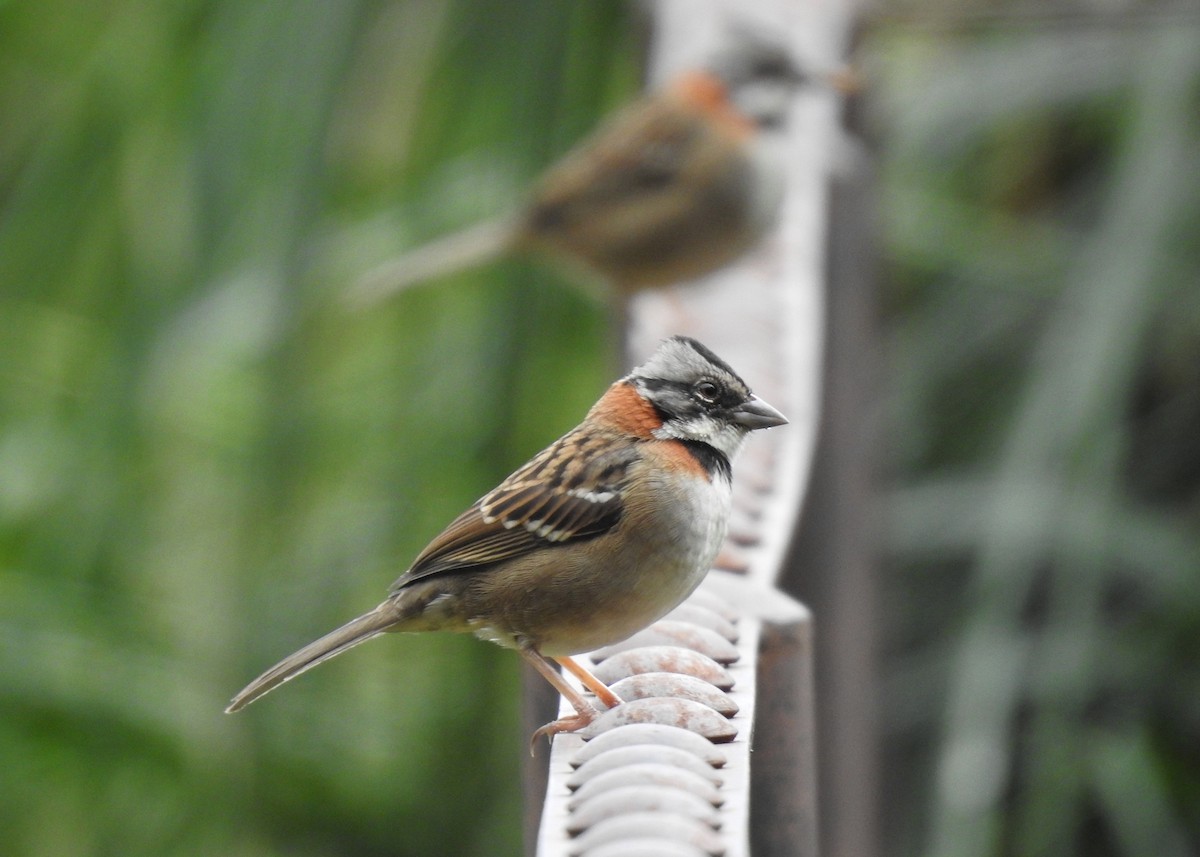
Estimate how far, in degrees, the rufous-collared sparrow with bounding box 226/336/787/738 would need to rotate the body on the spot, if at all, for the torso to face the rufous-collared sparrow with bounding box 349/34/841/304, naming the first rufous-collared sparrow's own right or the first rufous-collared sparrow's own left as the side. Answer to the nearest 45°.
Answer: approximately 90° to the first rufous-collared sparrow's own left

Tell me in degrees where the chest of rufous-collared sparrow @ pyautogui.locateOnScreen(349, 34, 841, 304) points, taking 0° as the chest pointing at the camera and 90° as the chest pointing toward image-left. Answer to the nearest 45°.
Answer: approximately 270°

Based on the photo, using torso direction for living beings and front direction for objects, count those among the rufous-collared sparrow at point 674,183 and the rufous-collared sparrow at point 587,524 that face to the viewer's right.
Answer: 2

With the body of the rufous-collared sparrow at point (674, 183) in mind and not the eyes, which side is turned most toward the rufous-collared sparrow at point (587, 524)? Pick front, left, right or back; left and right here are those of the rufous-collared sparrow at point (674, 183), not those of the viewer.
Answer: right

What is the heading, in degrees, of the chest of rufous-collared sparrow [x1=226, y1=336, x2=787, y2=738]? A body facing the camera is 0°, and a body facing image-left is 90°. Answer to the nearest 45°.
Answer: approximately 270°
